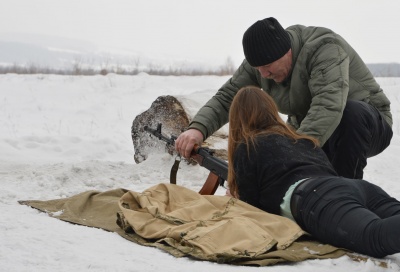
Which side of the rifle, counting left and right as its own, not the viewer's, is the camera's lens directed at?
left

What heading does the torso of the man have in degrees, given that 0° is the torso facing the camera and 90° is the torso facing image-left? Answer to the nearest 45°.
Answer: approximately 45°

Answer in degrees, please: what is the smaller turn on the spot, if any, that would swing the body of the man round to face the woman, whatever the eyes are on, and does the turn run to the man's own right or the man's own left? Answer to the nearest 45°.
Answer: approximately 45° to the man's own left
